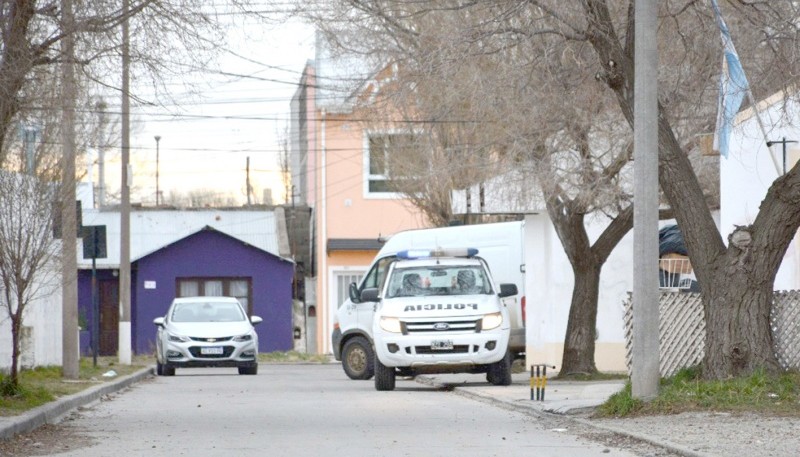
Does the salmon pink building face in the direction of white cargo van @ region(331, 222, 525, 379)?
yes

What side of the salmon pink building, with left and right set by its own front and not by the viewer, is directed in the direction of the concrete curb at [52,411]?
front

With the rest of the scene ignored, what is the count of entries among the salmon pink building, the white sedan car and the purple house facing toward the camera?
3

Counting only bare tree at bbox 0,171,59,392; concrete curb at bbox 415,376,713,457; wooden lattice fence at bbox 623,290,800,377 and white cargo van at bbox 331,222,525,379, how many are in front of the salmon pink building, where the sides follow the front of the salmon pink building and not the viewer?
4

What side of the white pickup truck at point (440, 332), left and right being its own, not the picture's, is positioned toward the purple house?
back

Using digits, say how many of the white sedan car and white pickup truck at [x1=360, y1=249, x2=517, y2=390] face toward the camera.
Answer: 2

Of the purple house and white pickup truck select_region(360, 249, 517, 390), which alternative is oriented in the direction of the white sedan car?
the purple house

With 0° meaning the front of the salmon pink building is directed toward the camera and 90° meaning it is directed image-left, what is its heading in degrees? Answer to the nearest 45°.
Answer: approximately 0°

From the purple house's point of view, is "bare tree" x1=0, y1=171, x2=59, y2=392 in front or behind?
in front

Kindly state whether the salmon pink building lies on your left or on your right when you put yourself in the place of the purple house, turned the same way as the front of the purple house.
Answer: on your left

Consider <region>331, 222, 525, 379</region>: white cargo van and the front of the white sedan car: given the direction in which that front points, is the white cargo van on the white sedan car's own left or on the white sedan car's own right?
on the white sedan car's own left
